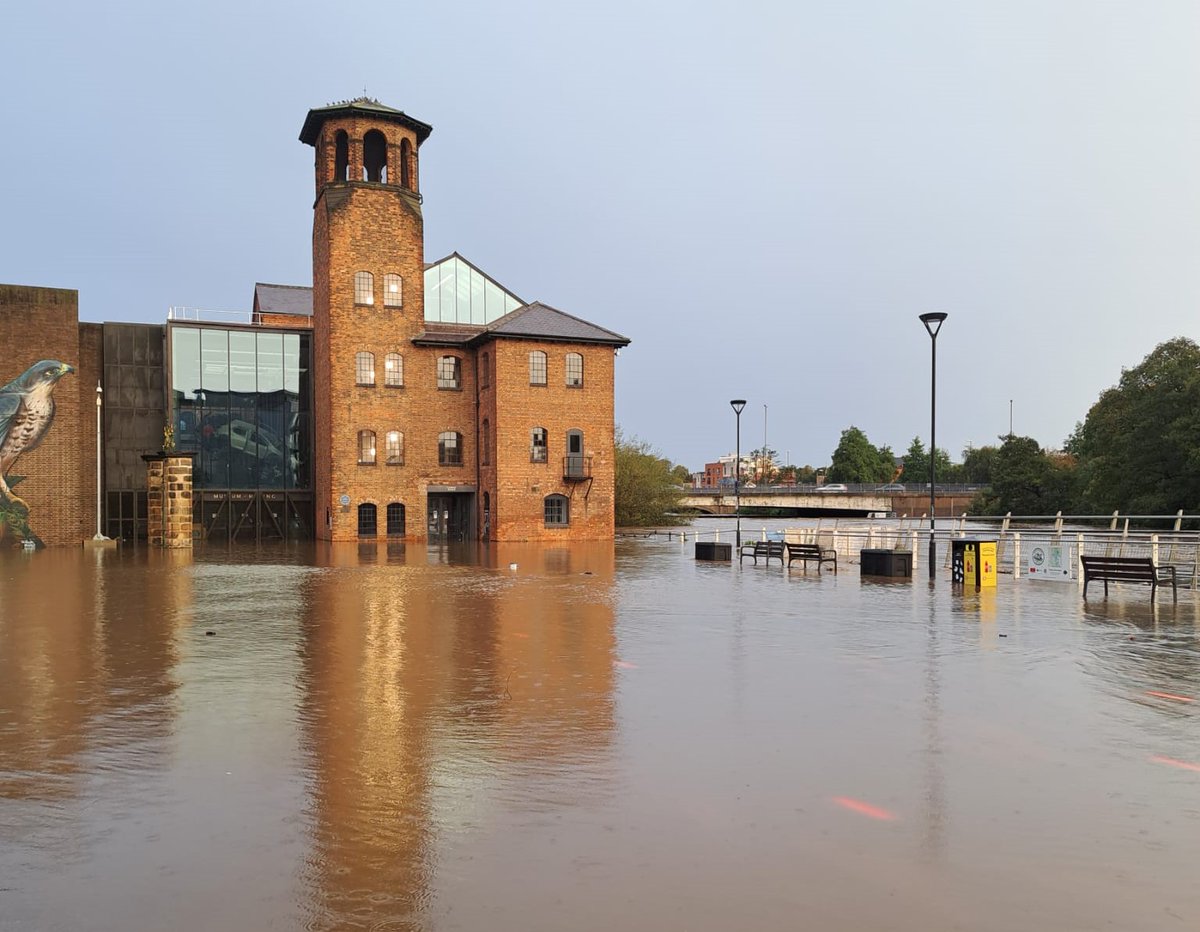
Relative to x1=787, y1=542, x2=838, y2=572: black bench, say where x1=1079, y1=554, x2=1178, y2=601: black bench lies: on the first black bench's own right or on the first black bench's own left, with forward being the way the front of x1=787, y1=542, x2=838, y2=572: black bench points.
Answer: on the first black bench's own right

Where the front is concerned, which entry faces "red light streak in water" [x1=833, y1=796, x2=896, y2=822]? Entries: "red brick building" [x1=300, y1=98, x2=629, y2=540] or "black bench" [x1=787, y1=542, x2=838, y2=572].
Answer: the red brick building

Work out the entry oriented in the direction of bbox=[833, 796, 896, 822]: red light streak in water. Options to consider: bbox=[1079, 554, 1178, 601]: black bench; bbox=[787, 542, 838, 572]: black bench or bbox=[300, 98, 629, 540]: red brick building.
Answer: the red brick building

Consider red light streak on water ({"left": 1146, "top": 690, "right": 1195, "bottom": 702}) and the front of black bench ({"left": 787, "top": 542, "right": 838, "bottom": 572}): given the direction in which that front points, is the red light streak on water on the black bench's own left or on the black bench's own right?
on the black bench's own right

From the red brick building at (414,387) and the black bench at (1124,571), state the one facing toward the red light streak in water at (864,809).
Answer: the red brick building

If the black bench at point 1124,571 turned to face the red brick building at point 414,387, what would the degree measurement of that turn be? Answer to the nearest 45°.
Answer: approximately 90° to its left

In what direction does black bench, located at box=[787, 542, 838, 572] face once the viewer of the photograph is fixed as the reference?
facing away from the viewer and to the right of the viewer

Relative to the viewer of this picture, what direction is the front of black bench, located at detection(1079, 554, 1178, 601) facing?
facing away from the viewer and to the right of the viewer

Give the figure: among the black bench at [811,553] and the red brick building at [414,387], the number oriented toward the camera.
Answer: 1
